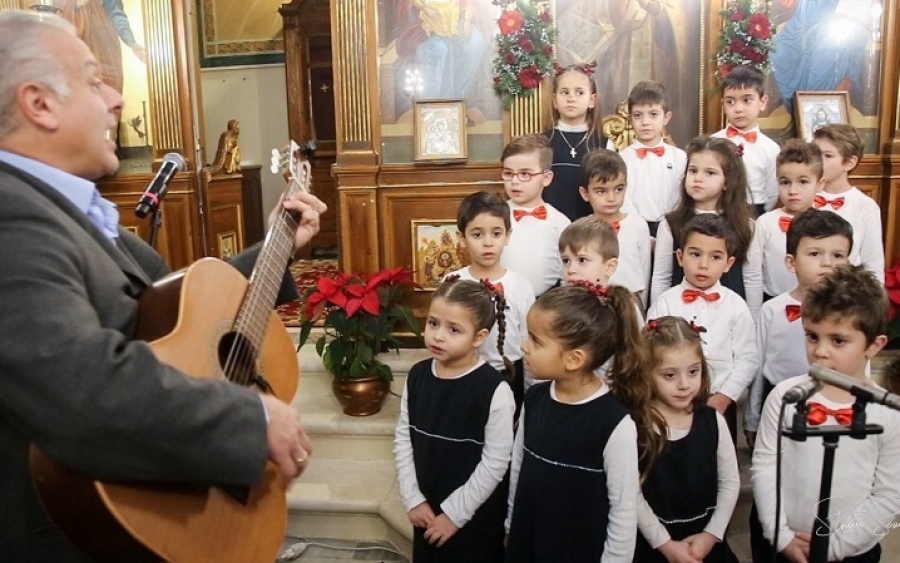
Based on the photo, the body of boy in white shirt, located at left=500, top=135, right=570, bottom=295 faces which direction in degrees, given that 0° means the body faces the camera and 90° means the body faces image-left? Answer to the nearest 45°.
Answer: approximately 45°

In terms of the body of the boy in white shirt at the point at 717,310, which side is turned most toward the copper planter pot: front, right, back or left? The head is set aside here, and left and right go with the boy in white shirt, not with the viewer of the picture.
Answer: right

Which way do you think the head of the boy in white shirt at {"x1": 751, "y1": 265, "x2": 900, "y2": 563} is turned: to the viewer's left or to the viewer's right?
to the viewer's left

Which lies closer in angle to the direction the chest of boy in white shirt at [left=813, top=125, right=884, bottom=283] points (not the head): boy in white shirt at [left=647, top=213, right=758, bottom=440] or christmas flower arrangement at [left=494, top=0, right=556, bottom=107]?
the boy in white shirt
